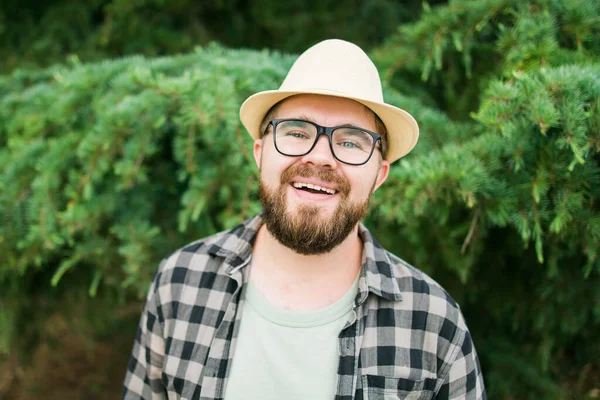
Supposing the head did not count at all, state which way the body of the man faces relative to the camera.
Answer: toward the camera
